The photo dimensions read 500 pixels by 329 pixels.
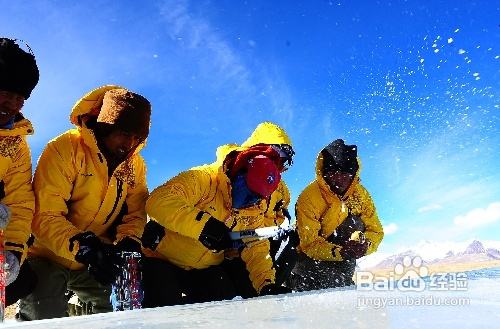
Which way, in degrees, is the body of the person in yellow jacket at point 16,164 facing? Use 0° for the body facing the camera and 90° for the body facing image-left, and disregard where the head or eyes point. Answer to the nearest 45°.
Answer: approximately 45°

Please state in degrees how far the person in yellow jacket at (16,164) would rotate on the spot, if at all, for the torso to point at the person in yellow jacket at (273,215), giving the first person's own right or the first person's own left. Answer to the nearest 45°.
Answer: approximately 135° to the first person's own left

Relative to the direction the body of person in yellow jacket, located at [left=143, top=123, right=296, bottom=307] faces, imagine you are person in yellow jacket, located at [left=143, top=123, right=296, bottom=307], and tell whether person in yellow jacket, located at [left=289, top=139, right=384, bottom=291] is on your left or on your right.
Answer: on your left

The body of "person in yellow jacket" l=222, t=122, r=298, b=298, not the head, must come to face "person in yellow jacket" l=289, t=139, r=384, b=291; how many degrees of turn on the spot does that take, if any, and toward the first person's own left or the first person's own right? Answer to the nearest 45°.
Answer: approximately 45° to the first person's own left

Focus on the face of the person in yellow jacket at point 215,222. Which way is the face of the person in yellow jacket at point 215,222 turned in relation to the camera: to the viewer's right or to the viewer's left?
to the viewer's right

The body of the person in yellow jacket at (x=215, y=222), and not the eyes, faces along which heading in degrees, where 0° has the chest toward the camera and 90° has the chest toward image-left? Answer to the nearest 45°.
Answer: approximately 315°
